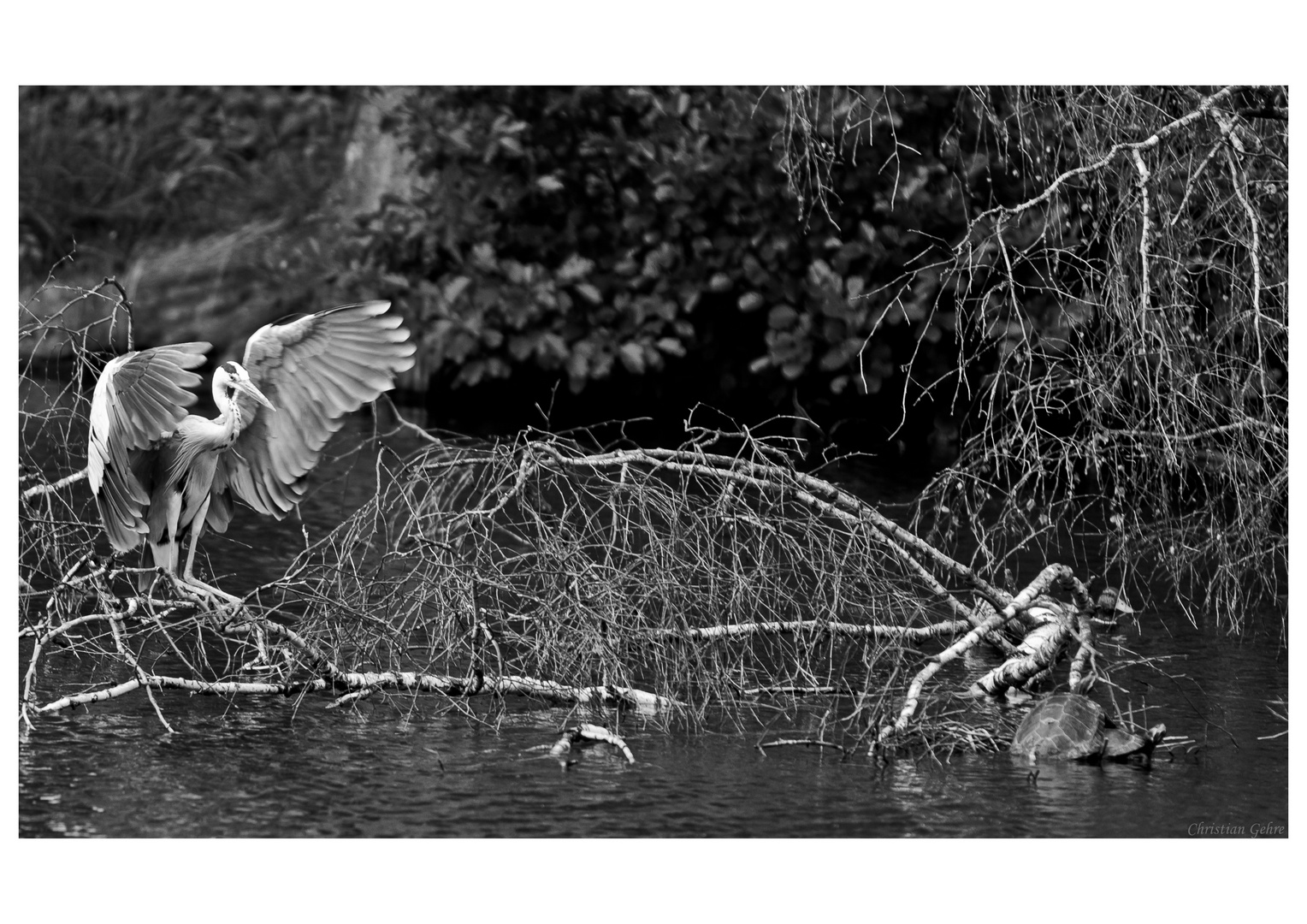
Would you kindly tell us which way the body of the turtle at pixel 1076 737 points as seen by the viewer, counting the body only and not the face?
to the viewer's right

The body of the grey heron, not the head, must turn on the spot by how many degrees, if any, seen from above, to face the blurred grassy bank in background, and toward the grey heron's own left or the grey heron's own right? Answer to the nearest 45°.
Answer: approximately 135° to the grey heron's own left

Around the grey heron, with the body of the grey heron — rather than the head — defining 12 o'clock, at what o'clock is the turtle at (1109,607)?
The turtle is roughly at 10 o'clock from the grey heron.

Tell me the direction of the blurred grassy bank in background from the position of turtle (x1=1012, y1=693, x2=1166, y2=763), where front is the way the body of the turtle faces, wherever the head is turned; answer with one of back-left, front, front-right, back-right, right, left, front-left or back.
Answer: back-left

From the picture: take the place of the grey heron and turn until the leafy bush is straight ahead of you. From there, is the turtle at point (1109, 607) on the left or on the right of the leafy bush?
right

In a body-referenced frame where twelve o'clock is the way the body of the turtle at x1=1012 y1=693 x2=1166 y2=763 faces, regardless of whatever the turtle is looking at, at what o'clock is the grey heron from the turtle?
The grey heron is roughly at 6 o'clock from the turtle.
